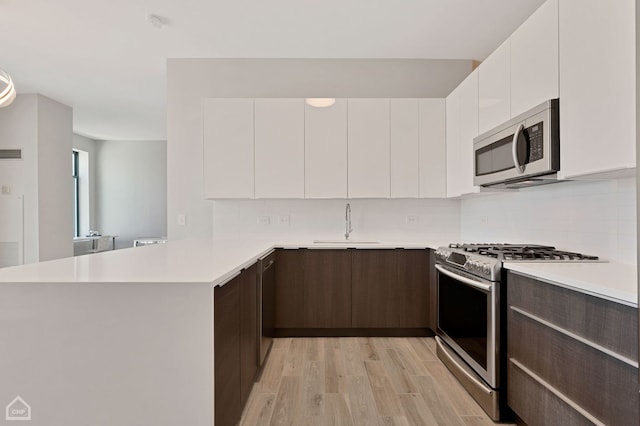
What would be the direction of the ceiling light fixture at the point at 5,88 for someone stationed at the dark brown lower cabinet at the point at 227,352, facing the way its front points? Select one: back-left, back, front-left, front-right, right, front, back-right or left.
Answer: back-left

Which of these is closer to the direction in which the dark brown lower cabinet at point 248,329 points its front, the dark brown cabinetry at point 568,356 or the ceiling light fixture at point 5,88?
the dark brown cabinetry

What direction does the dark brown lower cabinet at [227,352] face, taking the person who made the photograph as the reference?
facing to the right of the viewer

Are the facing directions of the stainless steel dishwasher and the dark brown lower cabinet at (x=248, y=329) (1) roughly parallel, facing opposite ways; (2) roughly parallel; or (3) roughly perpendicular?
roughly parallel

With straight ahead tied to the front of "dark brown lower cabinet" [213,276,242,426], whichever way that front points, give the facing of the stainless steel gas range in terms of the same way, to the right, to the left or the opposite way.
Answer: the opposite way

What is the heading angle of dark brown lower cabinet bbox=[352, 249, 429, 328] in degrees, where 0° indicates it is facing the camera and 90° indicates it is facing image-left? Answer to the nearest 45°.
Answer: approximately 0°

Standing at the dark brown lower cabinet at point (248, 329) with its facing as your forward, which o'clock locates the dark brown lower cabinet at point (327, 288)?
the dark brown lower cabinet at point (327, 288) is roughly at 10 o'clock from the dark brown lower cabinet at point (248, 329).

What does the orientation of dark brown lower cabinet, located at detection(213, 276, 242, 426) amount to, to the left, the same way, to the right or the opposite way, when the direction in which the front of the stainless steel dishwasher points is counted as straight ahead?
the same way

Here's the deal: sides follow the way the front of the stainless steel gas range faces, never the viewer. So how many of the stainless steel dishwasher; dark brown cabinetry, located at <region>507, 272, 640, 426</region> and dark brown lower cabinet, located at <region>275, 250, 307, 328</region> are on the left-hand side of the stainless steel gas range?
1

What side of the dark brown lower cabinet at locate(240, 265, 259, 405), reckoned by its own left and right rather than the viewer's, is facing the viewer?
right

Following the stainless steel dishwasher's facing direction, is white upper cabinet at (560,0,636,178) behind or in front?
in front

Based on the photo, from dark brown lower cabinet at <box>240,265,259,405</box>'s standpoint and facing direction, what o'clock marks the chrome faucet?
The chrome faucet is roughly at 10 o'clock from the dark brown lower cabinet.

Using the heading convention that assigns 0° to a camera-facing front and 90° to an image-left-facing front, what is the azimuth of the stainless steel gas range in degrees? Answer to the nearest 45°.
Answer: approximately 45°

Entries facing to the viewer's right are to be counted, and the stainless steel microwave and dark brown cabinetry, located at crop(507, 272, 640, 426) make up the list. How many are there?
0

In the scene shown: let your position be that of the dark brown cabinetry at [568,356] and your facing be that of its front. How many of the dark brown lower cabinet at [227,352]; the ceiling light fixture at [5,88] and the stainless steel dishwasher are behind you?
0

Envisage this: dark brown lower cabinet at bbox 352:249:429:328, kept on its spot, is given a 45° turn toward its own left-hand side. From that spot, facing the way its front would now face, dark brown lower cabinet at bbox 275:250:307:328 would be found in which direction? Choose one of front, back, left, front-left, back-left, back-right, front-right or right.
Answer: back-right

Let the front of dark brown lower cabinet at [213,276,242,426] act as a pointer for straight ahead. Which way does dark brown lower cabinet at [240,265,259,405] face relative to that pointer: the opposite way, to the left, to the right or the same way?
the same way

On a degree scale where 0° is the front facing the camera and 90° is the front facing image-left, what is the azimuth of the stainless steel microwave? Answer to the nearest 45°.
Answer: approximately 45°

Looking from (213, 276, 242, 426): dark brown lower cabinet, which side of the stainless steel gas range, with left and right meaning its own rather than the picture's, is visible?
front
